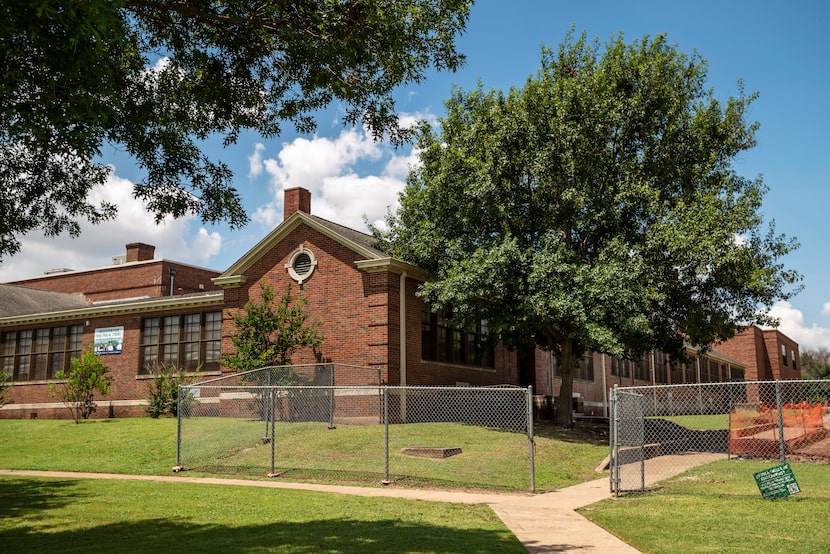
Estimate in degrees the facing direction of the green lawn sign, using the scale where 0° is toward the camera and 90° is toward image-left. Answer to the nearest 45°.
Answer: approximately 0°

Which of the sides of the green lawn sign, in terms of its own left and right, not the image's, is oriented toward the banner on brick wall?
right

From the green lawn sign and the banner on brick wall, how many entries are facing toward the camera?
2

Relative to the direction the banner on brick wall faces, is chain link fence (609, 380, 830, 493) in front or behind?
in front

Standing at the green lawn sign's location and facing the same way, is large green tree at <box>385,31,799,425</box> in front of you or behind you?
behind

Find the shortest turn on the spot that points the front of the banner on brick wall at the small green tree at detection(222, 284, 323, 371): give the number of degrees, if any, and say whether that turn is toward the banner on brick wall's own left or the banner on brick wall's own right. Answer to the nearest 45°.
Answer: approximately 45° to the banner on brick wall's own left

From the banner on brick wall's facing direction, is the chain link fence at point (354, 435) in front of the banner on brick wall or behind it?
in front

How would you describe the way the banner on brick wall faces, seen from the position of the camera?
facing the viewer

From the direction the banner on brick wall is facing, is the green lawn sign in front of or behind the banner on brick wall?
in front
